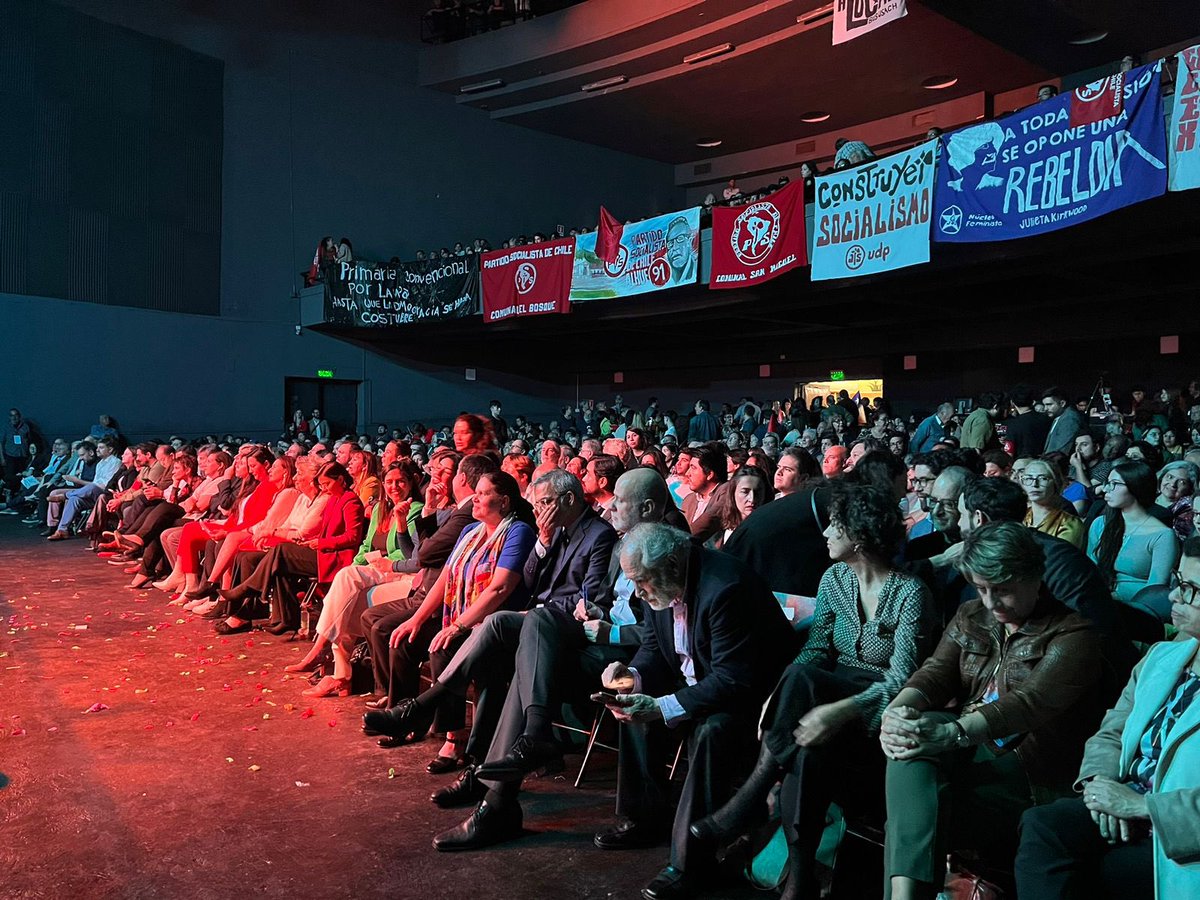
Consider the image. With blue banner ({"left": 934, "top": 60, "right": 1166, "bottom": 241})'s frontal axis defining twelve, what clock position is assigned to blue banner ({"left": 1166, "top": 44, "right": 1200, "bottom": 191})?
blue banner ({"left": 1166, "top": 44, "right": 1200, "bottom": 191}) is roughly at 9 o'clock from blue banner ({"left": 934, "top": 60, "right": 1166, "bottom": 241}).

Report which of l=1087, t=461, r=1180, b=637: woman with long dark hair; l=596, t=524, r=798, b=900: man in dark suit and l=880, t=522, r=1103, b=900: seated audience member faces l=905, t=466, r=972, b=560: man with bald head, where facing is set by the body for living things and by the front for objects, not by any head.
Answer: the woman with long dark hair

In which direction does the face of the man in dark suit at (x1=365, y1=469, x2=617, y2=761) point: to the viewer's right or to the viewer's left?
to the viewer's left

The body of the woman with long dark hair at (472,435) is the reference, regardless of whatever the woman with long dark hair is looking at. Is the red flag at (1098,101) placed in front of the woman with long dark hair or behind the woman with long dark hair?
behind

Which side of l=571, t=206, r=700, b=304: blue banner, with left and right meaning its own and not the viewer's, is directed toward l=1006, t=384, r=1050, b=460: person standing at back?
left

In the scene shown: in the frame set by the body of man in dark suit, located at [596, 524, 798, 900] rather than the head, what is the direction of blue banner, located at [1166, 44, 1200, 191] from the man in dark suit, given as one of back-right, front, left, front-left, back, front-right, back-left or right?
back

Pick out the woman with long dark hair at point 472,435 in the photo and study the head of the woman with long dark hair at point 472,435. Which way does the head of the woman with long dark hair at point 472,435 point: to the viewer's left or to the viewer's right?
to the viewer's left

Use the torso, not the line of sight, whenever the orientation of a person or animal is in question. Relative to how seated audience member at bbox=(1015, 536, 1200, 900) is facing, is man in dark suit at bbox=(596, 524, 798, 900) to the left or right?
on their right

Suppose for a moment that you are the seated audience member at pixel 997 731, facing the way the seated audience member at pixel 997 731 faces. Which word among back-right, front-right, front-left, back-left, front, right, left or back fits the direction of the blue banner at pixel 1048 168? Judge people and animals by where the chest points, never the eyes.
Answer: back-right
